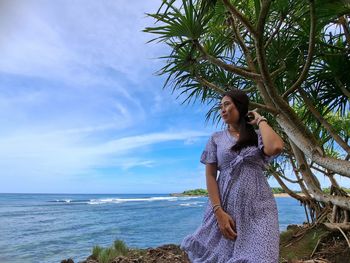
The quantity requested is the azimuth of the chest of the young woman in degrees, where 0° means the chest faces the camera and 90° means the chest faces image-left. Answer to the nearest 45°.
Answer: approximately 0°

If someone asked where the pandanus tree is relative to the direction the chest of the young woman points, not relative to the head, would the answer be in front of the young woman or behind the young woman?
behind
